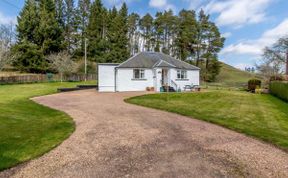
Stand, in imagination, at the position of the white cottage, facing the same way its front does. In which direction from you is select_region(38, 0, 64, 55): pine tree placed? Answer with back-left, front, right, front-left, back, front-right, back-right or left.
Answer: back-right

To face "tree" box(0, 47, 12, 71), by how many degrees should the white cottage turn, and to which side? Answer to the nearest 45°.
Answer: approximately 90° to its right

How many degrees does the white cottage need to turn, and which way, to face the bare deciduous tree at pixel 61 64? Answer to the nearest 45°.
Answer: approximately 135° to its right

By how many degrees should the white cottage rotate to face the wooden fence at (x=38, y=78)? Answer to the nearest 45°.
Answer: approximately 135° to its right

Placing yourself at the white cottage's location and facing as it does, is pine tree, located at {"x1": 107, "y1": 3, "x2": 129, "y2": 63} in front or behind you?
behind

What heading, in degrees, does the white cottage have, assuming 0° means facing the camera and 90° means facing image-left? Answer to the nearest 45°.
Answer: approximately 0°

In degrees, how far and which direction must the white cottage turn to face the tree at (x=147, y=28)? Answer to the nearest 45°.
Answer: approximately 180°

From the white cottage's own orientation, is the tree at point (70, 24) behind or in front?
behind

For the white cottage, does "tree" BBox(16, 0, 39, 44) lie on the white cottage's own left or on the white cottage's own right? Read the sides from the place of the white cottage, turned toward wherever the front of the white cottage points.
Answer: on the white cottage's own right

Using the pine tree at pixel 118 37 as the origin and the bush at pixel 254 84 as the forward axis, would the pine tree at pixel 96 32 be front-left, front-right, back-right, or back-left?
back-right

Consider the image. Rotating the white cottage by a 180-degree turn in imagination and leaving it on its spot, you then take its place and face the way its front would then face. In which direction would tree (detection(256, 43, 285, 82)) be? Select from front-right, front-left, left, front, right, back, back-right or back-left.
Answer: front-right

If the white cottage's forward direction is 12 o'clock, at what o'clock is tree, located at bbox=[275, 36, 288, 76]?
The tree is roughly at 8 o'clock from the white cottage.

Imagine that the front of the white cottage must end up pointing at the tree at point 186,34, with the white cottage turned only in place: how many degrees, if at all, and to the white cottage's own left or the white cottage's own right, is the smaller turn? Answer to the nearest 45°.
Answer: approximately 180°

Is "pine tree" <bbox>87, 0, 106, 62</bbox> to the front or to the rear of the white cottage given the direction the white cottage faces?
to the rear
